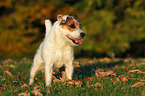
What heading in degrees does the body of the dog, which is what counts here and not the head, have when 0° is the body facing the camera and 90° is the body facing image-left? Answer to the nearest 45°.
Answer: approximately 315°
